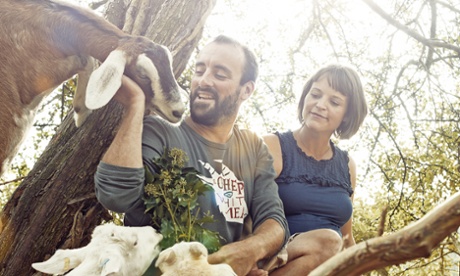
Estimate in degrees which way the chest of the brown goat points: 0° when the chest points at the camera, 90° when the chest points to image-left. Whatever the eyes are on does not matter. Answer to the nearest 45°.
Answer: approximately 270°

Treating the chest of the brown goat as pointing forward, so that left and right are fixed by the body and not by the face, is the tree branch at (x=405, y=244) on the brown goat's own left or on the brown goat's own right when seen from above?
on the brown goat's own right

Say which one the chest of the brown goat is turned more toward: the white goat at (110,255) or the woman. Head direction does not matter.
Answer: the woman

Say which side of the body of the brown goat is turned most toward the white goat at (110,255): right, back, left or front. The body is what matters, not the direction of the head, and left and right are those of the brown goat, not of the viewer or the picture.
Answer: right

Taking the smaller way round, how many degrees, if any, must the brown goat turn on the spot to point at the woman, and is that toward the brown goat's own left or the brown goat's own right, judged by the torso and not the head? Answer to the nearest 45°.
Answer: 0° — it already faces them
